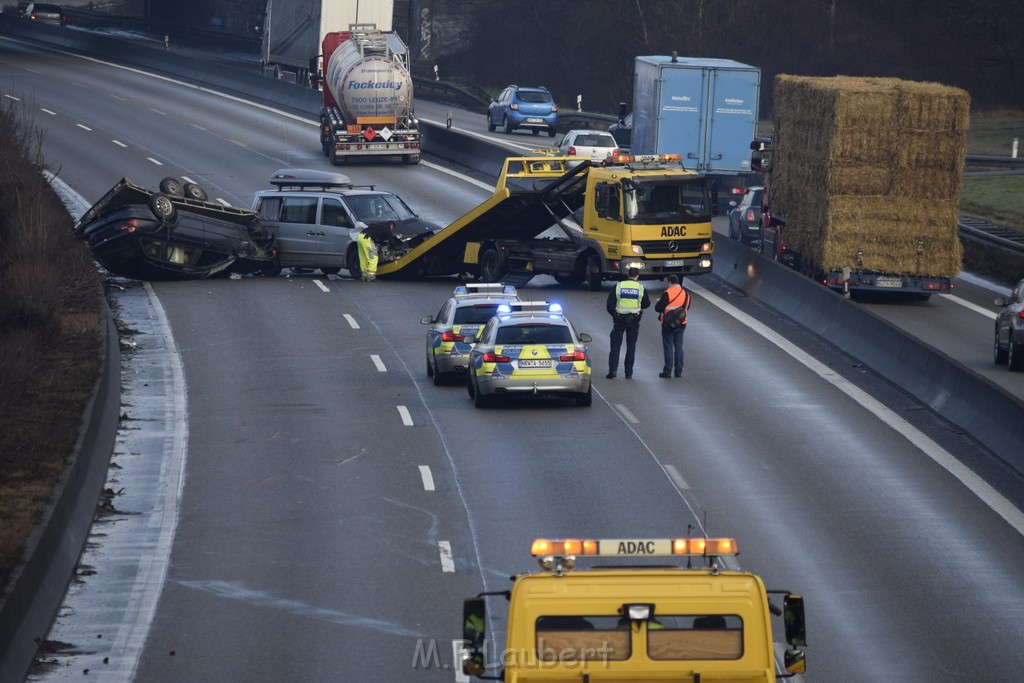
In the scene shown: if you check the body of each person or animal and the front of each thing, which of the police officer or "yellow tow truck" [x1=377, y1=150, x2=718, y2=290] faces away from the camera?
the police officer

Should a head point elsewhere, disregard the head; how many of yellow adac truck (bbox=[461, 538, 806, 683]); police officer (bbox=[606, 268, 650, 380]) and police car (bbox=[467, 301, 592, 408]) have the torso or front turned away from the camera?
3

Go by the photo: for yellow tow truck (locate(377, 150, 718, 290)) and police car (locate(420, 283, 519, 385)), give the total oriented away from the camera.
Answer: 1

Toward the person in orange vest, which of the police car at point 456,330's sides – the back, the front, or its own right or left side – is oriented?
right

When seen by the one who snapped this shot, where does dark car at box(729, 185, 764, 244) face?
facing away from the viewer and to the left of the viewer

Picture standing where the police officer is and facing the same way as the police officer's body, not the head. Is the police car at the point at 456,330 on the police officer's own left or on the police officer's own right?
on the police officer's own left

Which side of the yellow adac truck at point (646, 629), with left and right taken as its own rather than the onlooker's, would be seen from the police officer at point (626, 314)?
front

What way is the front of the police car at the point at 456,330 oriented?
away from the camera

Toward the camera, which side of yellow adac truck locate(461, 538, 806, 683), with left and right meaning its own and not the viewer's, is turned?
back

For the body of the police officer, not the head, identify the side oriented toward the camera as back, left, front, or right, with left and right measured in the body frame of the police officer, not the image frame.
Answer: back

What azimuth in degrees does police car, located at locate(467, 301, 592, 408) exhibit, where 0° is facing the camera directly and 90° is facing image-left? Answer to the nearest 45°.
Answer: approximately 180°

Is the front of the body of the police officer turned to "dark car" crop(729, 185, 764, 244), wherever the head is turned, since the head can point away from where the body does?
yes

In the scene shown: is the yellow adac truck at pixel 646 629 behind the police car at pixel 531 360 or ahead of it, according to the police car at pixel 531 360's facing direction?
behind

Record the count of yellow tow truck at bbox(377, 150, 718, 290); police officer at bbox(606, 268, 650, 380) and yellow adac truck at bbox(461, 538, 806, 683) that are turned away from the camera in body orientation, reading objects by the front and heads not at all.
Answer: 2

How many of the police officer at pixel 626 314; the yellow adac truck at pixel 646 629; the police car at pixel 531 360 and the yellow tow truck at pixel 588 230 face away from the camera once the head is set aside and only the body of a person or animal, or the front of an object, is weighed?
3

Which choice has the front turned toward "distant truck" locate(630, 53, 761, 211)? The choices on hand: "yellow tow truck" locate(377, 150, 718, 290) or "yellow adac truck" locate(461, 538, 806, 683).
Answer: the yellow adac truck
